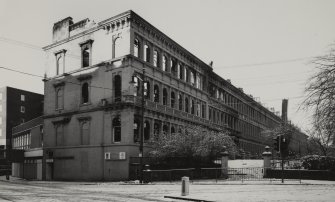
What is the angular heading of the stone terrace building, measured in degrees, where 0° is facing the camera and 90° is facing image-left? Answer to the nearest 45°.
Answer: approximately 315°

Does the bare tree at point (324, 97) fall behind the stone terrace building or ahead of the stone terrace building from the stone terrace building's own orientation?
ahead
